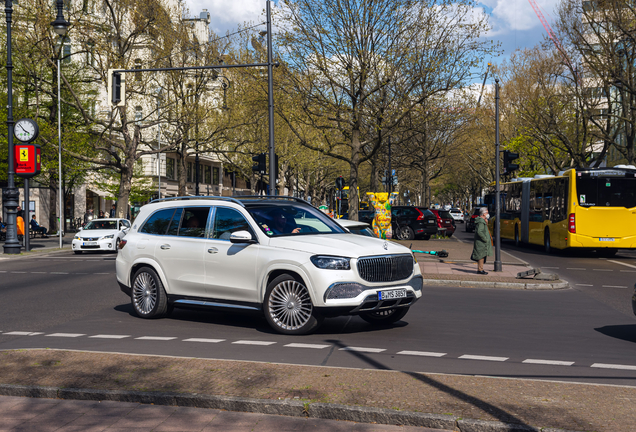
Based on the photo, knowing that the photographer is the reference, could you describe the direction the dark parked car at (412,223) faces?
facing away from the viewer and to the left of the viewer

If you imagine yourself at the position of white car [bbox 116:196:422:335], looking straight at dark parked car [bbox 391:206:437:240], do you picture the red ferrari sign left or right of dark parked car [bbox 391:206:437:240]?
left

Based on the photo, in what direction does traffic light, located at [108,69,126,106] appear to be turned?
away from the camera

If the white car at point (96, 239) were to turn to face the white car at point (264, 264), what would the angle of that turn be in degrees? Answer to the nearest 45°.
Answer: approximately 45° to its left

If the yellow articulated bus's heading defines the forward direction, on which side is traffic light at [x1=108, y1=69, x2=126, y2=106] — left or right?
on its left

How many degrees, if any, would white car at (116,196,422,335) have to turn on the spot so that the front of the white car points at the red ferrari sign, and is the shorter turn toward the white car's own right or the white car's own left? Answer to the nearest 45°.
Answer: approximately 180°

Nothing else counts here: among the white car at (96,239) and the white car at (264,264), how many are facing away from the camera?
0

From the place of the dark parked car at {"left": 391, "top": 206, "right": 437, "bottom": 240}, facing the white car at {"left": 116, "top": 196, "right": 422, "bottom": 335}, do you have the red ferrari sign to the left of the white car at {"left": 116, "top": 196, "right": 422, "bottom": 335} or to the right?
right

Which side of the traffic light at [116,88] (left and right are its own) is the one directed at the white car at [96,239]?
front

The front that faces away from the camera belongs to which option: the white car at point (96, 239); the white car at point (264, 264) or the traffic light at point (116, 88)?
the traffic light
